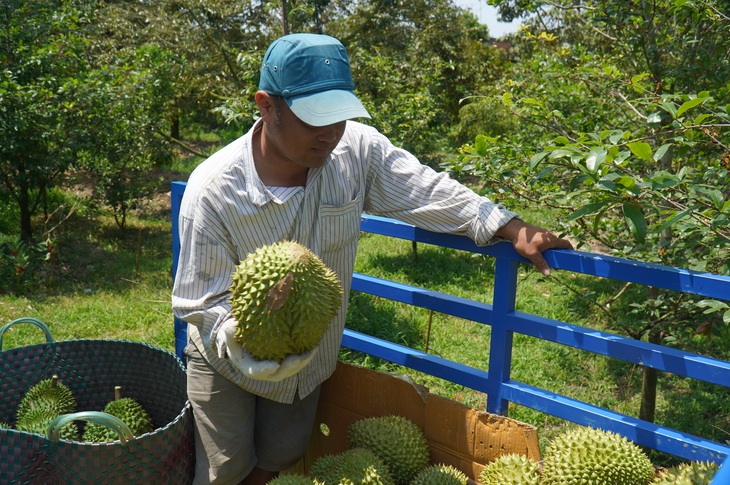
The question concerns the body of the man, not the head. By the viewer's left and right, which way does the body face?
facing the viewer and to the right of the viewer

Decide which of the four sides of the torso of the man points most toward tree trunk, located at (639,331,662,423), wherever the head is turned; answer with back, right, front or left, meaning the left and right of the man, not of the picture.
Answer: left

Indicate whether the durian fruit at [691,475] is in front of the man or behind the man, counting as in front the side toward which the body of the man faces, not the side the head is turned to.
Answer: in front

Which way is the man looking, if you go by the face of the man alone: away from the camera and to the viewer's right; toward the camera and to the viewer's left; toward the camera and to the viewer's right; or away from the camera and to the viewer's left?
toward the camera and to the viewer's right

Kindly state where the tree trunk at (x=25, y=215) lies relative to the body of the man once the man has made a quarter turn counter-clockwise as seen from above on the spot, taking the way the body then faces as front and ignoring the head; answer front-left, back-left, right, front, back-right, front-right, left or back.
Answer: left

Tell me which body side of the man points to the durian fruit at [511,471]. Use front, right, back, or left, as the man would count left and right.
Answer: front

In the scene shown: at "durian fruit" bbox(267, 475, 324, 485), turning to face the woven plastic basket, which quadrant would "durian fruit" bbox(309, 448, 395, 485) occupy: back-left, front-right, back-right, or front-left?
back-right

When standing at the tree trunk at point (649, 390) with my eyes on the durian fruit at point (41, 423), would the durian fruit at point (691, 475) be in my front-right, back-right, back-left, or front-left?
front-left
